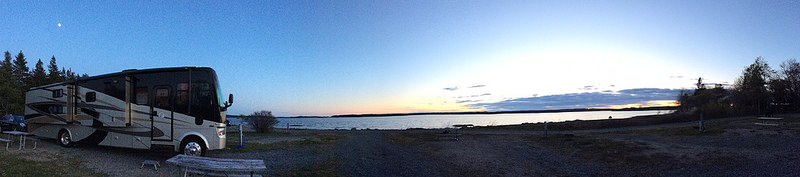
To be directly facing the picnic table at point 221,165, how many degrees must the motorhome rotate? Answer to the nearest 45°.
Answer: approximately 45° to its right

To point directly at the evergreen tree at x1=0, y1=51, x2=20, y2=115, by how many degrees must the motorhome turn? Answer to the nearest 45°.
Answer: approximately 135° to its left

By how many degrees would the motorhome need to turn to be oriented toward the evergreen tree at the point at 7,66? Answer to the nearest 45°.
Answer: approximately 135° to its left

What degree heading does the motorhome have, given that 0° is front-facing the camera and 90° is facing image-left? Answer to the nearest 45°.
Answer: approximately 315°

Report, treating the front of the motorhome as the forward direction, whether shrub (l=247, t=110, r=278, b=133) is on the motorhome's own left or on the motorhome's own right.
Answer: on the motorhome's own left
